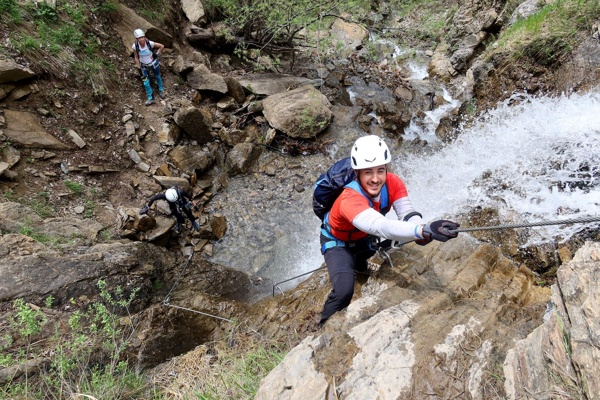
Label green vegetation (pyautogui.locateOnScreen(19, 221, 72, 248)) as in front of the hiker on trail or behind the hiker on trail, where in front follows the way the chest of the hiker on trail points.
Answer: in front

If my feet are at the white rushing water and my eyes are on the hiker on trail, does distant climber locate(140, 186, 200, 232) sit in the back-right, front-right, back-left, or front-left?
front-left

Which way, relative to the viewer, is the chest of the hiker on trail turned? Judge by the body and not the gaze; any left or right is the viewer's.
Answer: facing the viewer

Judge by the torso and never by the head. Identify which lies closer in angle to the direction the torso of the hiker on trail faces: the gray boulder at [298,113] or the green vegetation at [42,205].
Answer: the green vegetation

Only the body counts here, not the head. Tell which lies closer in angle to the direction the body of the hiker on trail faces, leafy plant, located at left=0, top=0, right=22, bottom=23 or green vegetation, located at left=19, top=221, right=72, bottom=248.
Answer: the green vegetation

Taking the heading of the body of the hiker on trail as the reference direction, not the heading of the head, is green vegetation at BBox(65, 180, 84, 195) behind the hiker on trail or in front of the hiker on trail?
in front

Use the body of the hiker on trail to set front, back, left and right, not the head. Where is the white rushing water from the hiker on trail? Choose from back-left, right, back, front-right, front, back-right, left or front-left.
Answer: front-left

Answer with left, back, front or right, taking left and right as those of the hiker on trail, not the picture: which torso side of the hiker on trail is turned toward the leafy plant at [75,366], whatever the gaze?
front

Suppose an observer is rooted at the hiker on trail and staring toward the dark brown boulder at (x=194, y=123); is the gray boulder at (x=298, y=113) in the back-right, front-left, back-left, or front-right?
front-left

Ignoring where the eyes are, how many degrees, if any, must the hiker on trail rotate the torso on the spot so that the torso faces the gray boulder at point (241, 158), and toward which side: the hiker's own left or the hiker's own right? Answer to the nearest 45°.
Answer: approximately 45° to the hiker's own left

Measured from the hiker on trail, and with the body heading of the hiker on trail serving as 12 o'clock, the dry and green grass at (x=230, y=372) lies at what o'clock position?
The dry and green grass is roughly at 12 o'clock from the hiker on trail.

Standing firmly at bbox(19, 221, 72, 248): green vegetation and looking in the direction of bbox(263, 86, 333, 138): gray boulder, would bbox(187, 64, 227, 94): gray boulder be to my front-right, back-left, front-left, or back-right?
front-left

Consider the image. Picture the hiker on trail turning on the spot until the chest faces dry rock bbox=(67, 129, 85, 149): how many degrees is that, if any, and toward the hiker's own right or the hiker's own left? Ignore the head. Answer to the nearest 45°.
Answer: approximately 45° to the hiker's own right
